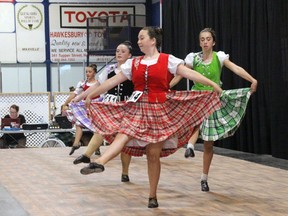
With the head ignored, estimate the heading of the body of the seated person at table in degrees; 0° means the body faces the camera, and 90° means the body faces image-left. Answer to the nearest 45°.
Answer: approximately 0°

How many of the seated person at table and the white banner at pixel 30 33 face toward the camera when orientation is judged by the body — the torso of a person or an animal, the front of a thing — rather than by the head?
2

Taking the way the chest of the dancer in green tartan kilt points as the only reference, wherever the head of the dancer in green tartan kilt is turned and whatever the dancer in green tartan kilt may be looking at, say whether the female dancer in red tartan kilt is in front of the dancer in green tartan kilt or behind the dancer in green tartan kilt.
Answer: in front

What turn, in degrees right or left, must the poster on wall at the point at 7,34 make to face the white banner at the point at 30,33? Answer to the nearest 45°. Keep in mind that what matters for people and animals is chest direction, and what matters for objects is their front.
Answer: approximately 90° to its left

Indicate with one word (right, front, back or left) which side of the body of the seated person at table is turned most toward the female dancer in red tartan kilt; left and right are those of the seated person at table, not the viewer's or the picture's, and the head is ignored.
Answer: front

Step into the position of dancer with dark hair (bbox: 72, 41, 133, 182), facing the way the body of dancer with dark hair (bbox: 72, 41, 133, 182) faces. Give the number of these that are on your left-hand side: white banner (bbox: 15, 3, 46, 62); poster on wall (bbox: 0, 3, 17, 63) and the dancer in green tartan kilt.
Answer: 1

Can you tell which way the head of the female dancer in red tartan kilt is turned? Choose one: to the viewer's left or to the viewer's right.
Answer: to the viewer's left

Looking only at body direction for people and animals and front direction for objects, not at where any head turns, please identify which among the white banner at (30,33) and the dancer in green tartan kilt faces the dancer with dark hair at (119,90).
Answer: the white banner

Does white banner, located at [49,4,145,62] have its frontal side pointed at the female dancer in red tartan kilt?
yes

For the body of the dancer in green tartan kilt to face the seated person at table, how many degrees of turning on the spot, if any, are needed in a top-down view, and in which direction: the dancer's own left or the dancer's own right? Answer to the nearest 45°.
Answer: approximately 135° to the dancer's own right
